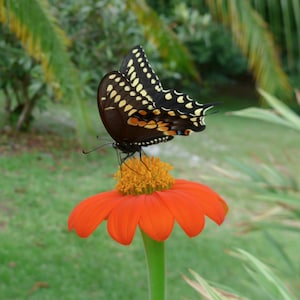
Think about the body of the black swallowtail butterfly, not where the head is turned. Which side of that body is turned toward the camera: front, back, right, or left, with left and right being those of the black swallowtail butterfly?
left
